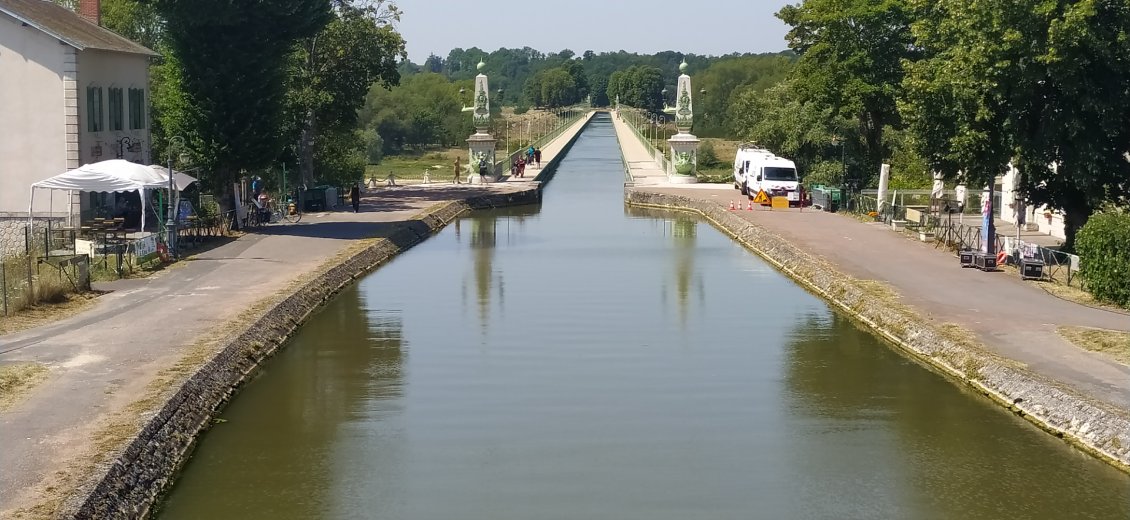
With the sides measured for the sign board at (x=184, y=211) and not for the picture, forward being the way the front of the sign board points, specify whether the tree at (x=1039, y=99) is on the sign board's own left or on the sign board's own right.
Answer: on the sign board's own left

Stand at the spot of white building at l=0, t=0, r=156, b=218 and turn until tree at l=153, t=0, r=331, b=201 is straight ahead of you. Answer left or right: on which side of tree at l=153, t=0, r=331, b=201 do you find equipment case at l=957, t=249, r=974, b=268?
right

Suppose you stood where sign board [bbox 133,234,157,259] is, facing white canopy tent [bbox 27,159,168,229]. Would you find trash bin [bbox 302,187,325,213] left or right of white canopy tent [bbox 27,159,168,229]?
right

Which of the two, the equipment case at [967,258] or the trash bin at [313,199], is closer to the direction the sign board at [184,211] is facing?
the equipment case

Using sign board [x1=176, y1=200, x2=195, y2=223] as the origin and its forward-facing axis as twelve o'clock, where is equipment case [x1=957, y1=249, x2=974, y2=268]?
The equipment case is roughly at 10 o'clock from the sign board.

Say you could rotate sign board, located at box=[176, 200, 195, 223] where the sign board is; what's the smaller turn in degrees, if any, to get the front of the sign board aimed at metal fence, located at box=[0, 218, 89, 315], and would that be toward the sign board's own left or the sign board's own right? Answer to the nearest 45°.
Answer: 0° — it already faces it

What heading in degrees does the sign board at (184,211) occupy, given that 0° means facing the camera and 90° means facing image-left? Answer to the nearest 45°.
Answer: approximately 0°

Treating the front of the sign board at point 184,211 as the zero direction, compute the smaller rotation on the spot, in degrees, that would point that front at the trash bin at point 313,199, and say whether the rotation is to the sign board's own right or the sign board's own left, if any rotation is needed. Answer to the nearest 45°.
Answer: approximately 135° to the sign board's own left

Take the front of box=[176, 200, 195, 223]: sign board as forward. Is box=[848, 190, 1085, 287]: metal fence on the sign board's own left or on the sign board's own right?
on the sign board's own left
